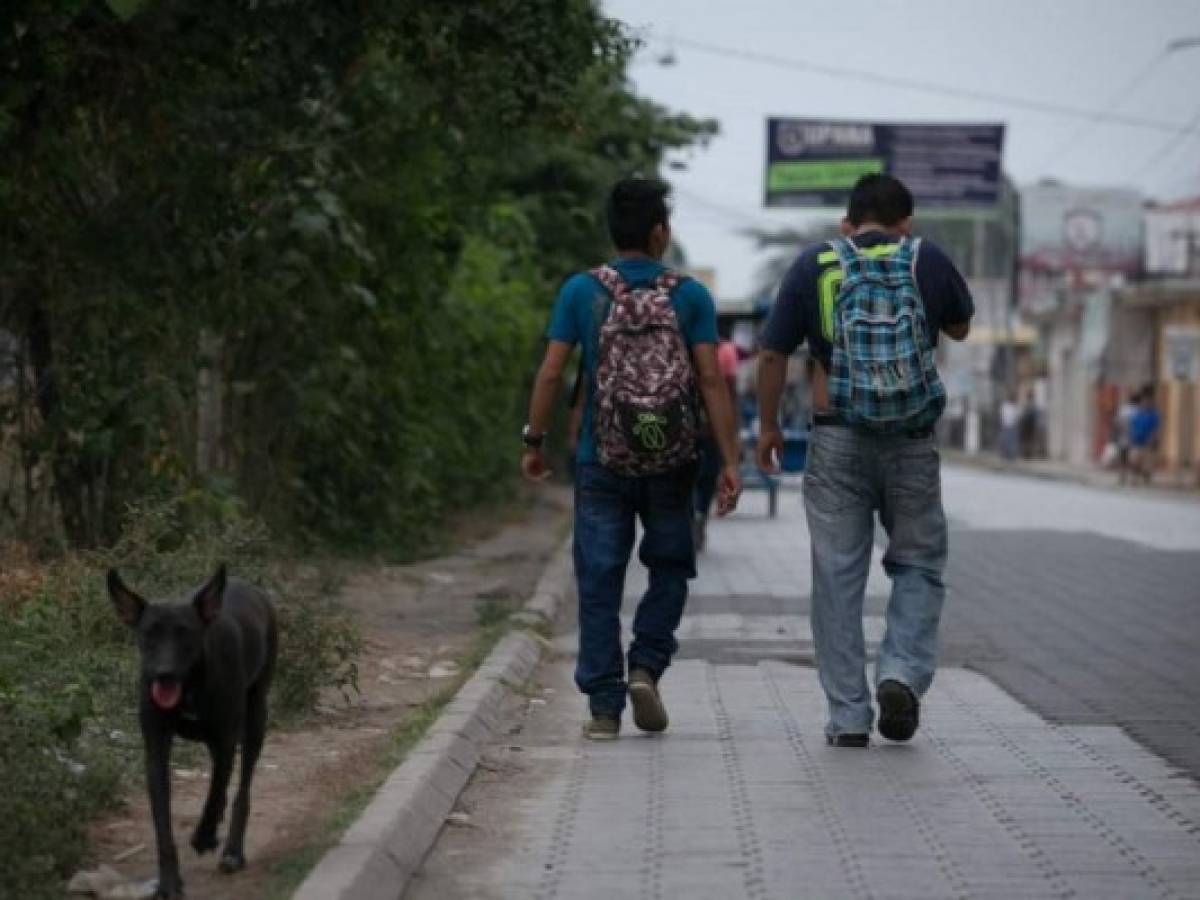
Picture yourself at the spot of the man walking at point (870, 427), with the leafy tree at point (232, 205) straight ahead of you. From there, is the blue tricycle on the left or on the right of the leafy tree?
right

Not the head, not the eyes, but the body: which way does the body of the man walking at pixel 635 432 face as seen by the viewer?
away from the camera

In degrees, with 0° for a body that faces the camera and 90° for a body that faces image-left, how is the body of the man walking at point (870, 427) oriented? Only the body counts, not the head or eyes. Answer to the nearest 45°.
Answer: approximately 180°

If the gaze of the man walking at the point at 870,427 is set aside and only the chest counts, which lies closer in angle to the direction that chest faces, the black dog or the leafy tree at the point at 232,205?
the leafy tree

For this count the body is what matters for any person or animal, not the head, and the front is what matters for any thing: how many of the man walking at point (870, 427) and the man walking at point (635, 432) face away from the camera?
2

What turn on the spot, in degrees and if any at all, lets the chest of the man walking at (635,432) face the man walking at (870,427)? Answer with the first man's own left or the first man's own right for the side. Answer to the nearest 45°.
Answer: approximately 90° to the first man's own right

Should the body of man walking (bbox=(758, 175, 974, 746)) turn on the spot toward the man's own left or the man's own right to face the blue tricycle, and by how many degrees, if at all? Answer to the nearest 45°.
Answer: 0° — they already face it

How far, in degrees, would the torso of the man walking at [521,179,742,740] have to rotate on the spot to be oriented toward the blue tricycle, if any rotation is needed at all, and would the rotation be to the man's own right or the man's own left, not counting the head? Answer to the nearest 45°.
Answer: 0° — they already face it

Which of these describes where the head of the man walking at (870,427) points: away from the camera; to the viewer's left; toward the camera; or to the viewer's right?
away from the camera

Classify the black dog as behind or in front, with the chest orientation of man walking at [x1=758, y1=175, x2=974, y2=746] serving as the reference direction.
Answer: behind
